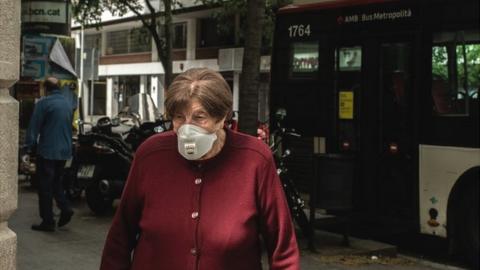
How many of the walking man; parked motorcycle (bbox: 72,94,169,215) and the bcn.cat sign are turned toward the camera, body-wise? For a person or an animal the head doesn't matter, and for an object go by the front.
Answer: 1

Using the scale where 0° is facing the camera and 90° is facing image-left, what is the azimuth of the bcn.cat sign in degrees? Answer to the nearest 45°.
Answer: approximately 0°

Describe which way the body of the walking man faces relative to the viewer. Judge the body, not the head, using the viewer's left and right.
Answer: facing away from the viewer and to the left of the viewer

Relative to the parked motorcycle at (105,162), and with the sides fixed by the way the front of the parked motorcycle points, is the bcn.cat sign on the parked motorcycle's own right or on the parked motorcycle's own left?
on the parked motorcycle's own left

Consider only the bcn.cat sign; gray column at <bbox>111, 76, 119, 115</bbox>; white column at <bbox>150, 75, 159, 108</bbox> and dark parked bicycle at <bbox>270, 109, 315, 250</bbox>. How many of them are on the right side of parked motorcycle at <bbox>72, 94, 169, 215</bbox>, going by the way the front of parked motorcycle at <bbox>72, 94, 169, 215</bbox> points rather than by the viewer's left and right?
1

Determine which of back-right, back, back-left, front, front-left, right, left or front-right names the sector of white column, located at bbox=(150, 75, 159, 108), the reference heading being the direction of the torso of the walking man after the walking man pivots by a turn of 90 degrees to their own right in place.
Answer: front-left

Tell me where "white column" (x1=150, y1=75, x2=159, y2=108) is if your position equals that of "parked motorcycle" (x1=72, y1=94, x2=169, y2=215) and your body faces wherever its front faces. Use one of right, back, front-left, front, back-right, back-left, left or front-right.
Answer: front-left

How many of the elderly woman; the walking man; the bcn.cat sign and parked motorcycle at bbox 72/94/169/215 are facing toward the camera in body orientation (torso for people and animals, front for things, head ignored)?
2

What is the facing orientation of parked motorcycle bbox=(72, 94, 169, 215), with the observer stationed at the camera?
facing away from the viewer and to the right of the viewer

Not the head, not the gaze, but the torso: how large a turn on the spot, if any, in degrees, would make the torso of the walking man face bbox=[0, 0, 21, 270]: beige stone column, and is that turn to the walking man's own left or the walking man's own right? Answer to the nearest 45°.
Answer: approximately 135° to the walking man's own left

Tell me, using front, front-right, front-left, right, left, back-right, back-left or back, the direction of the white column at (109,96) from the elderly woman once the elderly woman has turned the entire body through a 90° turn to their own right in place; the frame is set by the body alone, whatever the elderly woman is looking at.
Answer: right

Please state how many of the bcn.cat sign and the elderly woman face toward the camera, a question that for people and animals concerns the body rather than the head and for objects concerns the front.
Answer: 2

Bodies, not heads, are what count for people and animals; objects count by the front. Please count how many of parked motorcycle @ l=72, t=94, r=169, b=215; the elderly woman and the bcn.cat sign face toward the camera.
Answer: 2

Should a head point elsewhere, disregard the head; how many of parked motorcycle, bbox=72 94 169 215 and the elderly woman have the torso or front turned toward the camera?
1
